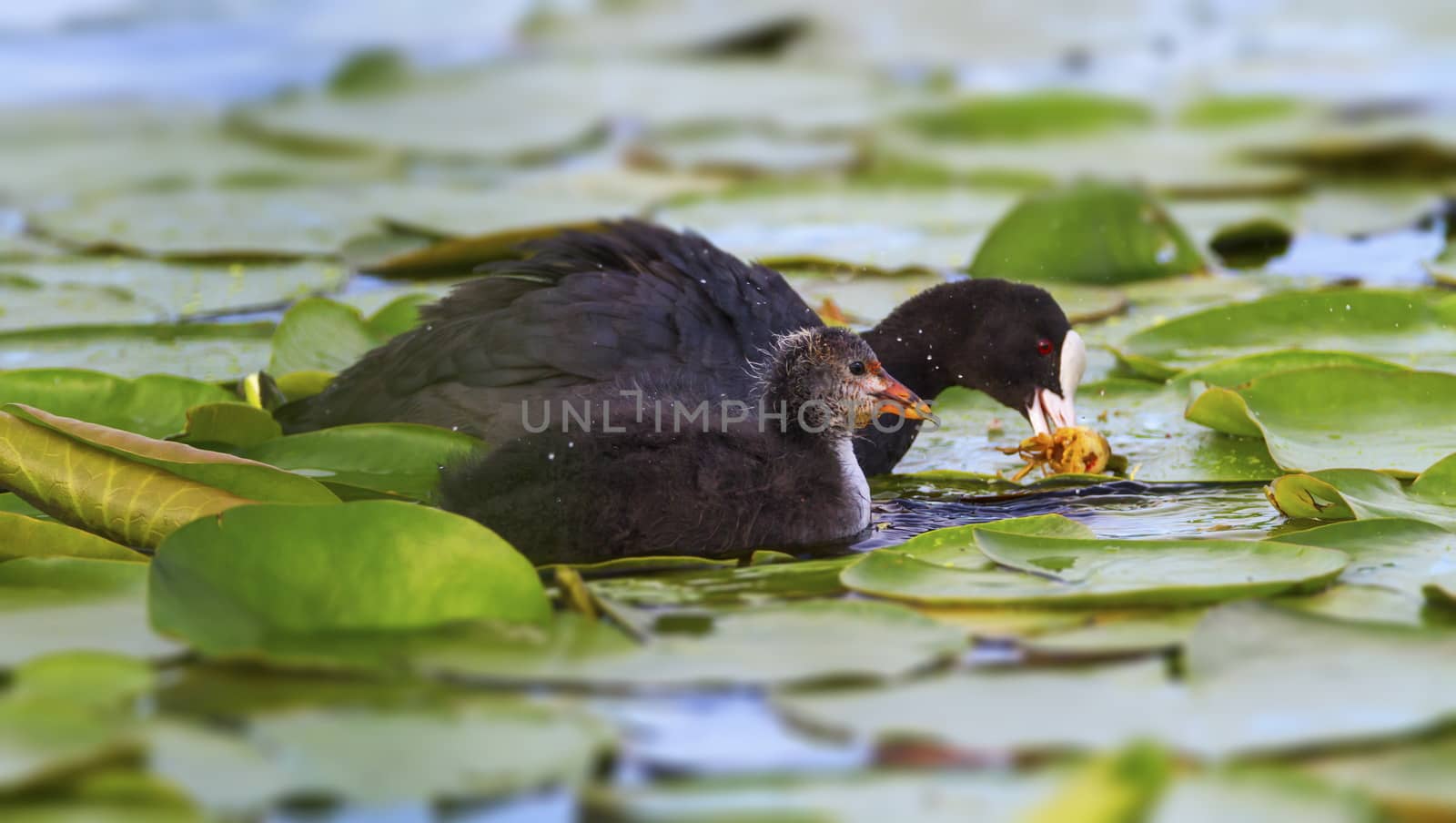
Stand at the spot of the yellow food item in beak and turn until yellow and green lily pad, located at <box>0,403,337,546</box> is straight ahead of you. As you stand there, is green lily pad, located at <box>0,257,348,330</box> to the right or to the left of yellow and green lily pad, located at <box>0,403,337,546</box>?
right

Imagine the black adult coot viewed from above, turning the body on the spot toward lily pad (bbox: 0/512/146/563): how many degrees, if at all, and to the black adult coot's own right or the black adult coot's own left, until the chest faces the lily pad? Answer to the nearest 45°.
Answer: approximately 135° to the black adult coot's own right

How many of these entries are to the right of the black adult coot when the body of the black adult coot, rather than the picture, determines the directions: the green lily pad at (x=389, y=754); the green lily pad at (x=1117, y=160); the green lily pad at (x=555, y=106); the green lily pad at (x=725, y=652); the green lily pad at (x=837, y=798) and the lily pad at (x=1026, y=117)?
3

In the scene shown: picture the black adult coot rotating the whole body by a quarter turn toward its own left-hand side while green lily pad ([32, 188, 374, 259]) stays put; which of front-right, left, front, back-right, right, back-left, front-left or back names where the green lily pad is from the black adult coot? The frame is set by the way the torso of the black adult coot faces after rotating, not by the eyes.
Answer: front-left

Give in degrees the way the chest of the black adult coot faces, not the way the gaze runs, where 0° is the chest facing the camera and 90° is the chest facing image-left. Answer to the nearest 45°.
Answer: approximately 270°

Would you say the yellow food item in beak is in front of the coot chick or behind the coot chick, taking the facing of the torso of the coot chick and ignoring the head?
in front

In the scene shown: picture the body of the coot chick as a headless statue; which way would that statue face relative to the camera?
to the viewer's right

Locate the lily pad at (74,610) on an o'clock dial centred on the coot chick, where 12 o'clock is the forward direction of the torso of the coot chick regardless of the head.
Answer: The lily pad is roughly at 5 o'clock from the coot chick.

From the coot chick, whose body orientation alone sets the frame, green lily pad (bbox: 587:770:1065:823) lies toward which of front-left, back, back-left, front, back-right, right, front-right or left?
right

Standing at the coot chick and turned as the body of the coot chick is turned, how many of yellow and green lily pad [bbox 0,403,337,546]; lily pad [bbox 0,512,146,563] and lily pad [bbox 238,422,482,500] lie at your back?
3

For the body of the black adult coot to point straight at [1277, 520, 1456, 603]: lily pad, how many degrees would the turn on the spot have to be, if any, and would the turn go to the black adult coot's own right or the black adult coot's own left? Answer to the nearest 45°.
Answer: approximately 45° to the black adult coot's own right

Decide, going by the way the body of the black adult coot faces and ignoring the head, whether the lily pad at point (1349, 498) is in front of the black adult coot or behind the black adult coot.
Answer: in front

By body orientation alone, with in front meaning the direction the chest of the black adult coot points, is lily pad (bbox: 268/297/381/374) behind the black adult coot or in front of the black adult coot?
behind

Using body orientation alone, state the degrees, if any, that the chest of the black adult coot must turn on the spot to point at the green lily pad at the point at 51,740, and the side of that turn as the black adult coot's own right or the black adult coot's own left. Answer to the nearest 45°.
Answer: approximately 135° to the black adult coot's own right

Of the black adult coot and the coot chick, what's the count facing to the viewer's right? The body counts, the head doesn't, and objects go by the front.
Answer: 2
